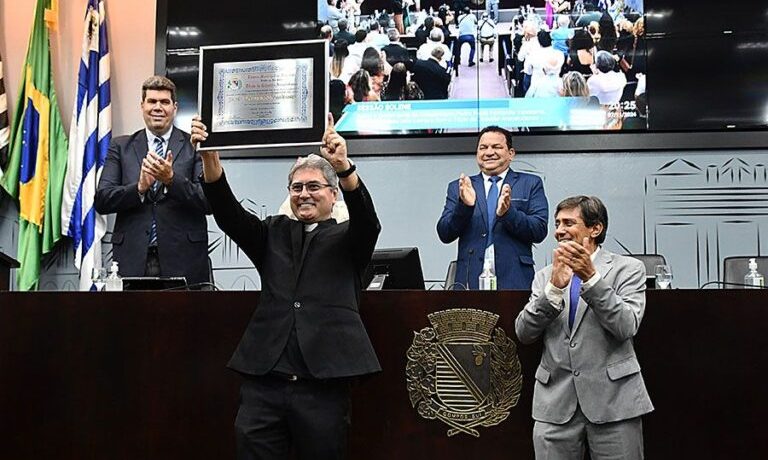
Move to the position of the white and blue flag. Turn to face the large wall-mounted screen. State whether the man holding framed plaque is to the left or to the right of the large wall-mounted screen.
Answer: right

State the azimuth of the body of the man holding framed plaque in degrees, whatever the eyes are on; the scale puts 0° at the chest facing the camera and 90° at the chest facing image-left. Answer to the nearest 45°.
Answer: approximately 0°

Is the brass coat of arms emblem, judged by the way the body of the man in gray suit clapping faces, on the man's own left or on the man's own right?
on the man's own right

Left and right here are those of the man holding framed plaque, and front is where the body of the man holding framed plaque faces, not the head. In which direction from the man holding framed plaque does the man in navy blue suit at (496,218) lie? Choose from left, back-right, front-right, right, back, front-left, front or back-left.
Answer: back-left
